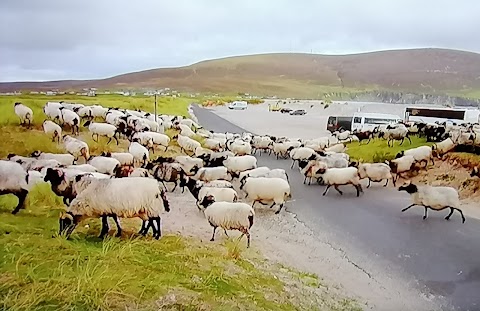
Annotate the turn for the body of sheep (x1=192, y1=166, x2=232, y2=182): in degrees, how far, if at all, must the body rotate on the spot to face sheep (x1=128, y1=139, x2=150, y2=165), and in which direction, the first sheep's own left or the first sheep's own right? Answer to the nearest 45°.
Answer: approximately 45° to the first sheep's own right

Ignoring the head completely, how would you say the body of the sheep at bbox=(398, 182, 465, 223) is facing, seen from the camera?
to the viewer's left

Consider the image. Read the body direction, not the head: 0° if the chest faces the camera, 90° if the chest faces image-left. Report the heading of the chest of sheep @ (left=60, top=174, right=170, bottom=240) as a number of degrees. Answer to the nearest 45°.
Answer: approximately 90°

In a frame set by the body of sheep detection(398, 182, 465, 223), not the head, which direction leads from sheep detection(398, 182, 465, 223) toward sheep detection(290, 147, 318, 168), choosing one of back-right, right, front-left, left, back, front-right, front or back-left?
front-right

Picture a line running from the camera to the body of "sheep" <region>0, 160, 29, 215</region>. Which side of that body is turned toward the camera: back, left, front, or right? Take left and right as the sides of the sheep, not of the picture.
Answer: left

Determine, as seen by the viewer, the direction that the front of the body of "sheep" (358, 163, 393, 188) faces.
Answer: to the viewer's left

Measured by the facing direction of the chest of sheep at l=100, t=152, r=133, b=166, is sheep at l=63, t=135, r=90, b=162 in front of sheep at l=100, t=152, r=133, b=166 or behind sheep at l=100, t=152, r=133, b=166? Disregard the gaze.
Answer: in front

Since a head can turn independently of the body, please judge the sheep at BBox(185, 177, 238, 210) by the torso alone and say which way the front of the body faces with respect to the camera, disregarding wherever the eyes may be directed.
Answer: to the viewer's left

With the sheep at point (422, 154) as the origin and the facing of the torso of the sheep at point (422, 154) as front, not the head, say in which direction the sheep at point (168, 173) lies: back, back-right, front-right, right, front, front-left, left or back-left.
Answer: front-left

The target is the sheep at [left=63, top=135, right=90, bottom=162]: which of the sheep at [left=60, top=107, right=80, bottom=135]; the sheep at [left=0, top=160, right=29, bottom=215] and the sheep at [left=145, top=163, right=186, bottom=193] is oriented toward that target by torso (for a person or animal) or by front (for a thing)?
the sheep at [left=145, top=163, right=186, bottom=193]

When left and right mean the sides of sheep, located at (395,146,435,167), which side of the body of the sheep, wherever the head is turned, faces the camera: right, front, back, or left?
left
